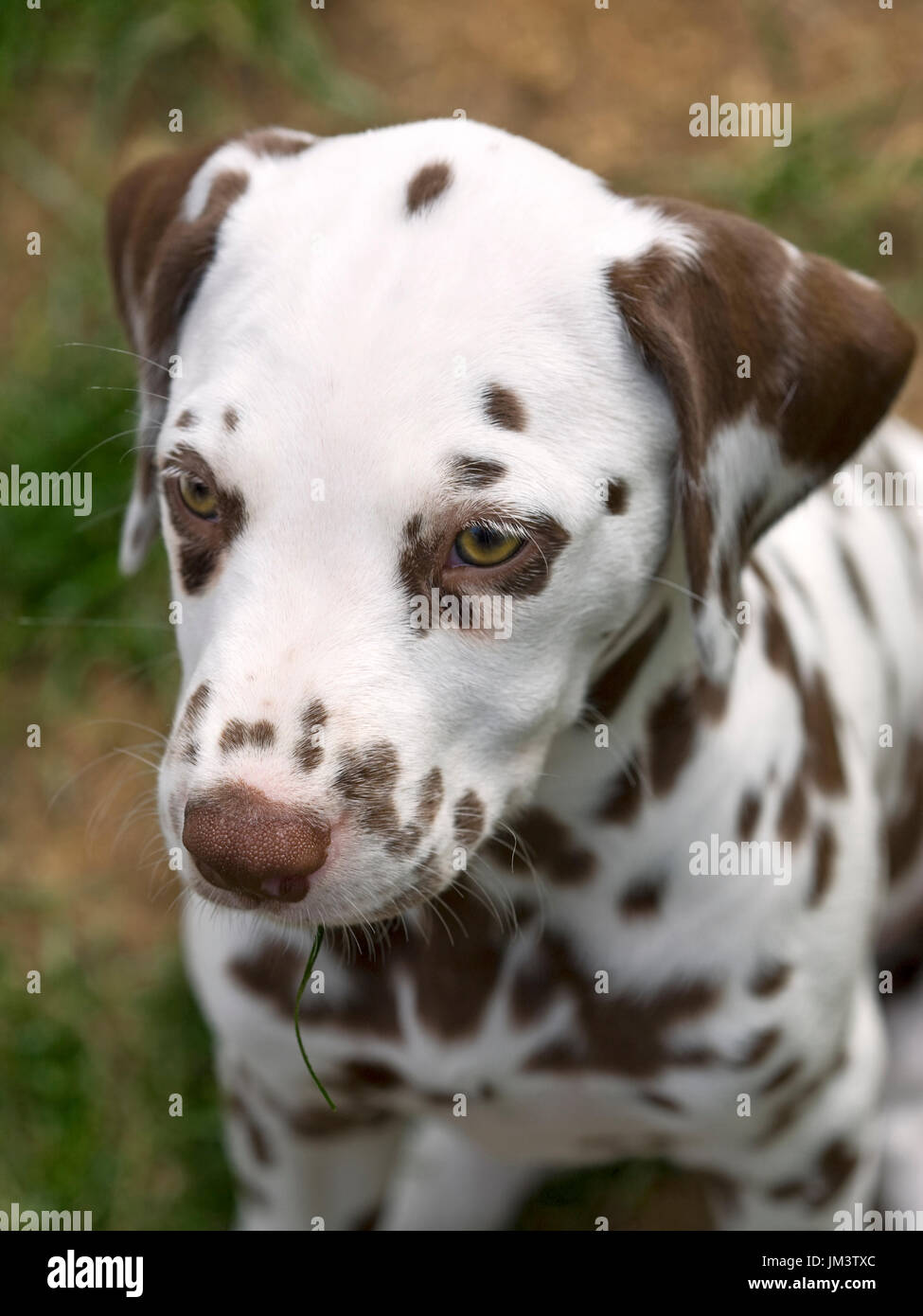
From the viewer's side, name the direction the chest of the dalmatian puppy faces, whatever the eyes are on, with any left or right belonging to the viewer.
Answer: facing the viewer and to the left of the viewer
